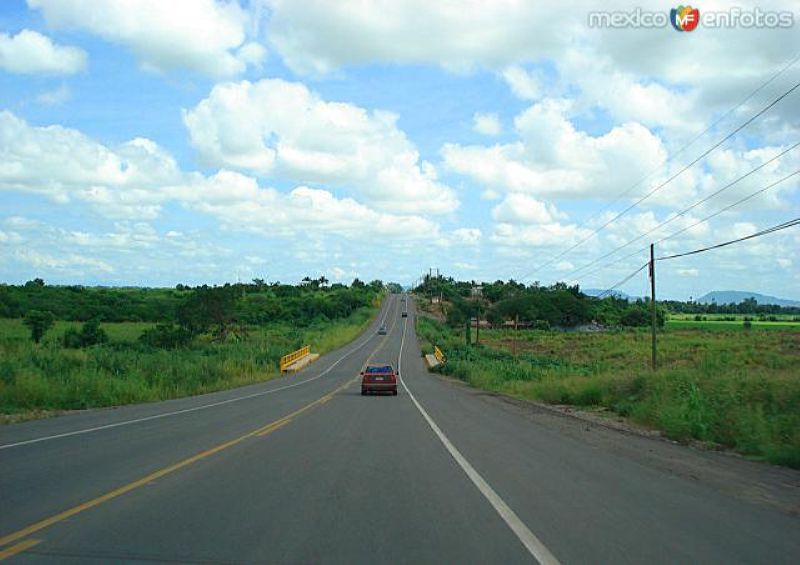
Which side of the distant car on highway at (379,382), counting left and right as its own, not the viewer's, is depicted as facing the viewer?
back
